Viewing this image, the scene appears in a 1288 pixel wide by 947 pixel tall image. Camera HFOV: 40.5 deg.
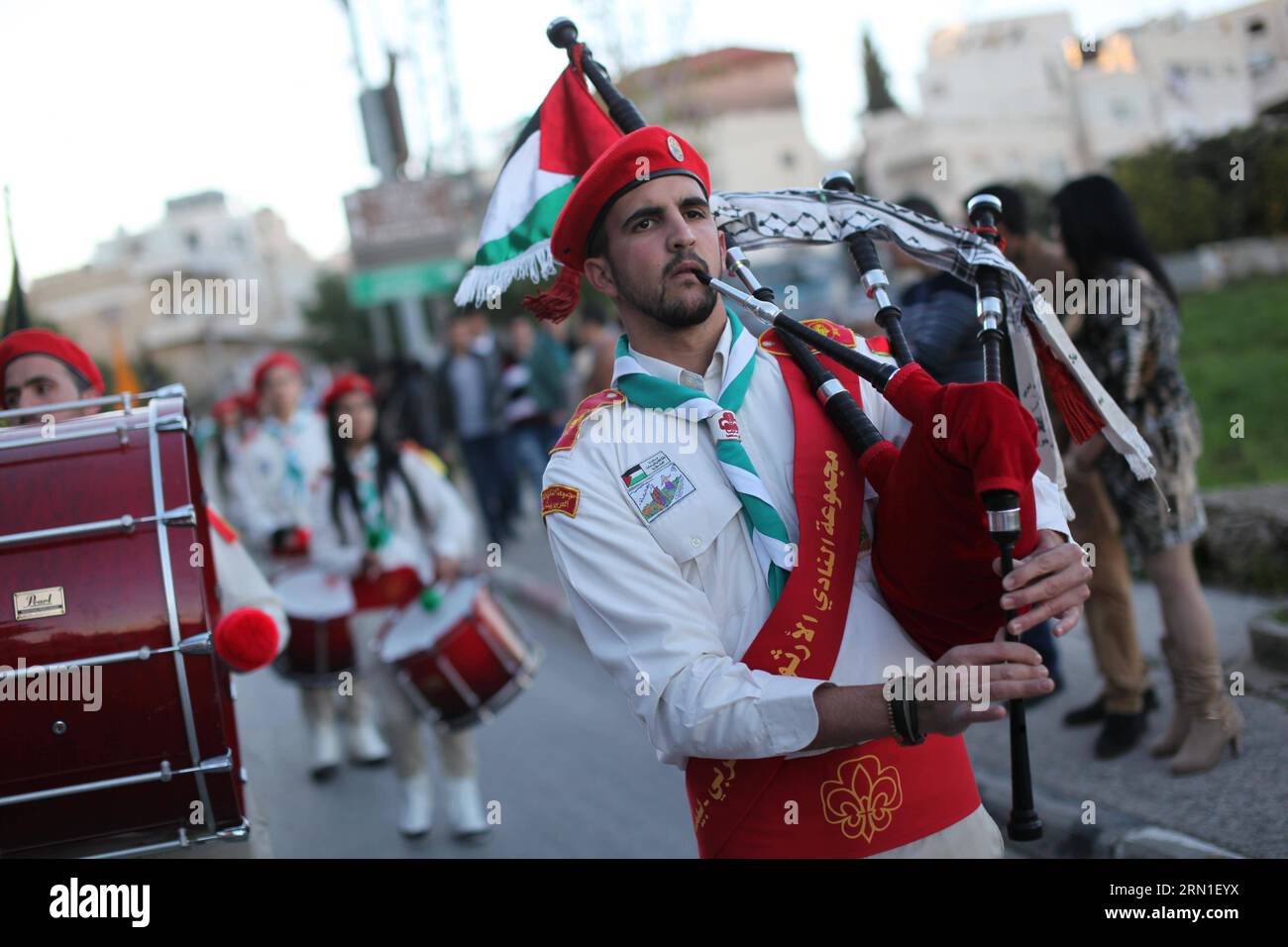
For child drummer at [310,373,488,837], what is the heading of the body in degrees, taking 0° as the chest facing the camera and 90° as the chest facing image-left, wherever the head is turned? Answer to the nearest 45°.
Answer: approximately 0°

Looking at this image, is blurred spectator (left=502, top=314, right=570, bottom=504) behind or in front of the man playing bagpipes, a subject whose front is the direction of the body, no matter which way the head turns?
behind

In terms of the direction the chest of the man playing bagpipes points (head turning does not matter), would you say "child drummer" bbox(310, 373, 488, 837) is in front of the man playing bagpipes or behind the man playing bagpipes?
behind

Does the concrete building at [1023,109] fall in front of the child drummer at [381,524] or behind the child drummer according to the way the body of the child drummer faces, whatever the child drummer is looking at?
behind

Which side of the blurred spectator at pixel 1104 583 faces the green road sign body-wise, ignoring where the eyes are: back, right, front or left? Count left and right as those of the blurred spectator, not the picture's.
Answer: right

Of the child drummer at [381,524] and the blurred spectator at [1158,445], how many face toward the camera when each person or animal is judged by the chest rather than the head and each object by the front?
1

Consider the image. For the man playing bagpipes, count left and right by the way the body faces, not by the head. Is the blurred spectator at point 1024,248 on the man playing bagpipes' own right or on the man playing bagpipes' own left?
on the man playing bagpipes' own left
